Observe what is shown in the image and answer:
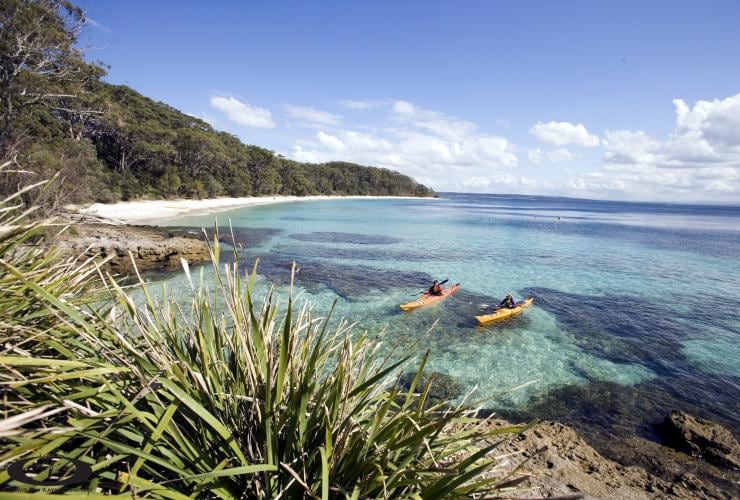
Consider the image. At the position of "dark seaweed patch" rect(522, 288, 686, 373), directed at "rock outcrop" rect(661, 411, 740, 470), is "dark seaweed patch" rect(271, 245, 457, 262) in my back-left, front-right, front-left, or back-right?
back-right

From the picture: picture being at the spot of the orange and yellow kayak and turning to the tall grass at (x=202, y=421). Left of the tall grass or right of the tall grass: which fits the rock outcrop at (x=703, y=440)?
left

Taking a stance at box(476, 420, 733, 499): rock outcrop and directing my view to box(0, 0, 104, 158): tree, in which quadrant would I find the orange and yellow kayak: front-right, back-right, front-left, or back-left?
front-right

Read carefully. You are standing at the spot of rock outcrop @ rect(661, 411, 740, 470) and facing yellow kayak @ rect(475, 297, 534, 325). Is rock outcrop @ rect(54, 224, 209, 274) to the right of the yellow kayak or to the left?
left

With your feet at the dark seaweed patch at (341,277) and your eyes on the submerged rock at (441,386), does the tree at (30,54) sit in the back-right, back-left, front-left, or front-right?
back-right
